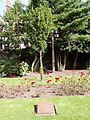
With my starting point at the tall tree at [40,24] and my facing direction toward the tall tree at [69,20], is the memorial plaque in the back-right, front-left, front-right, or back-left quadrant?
back-right

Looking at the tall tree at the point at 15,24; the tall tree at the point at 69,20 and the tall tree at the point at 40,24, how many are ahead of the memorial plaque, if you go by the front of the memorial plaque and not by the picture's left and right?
0

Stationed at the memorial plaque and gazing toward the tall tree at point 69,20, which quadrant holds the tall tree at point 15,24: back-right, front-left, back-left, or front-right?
front-left

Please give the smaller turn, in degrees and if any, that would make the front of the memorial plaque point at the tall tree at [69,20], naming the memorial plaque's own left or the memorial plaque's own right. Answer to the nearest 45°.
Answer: approximately 180°

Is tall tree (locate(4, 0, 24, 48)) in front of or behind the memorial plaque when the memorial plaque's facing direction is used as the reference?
behind

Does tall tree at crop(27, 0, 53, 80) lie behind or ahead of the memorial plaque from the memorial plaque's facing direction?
behind

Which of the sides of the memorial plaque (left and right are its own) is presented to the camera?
front
